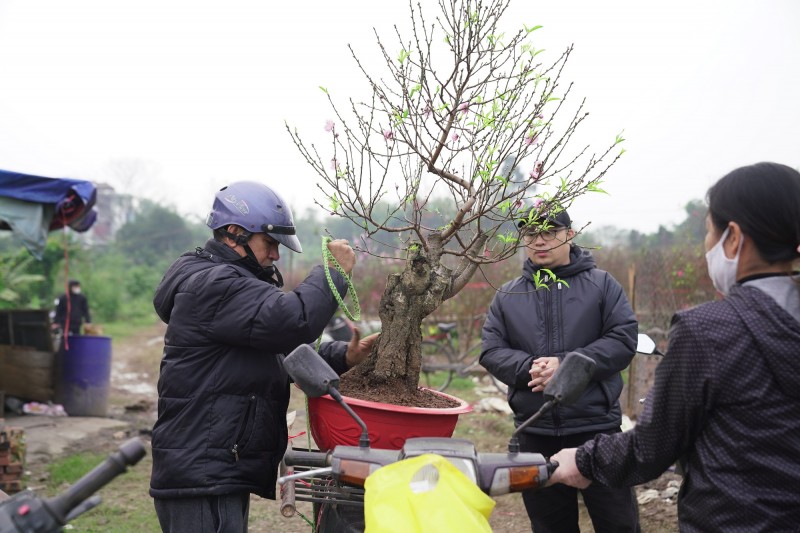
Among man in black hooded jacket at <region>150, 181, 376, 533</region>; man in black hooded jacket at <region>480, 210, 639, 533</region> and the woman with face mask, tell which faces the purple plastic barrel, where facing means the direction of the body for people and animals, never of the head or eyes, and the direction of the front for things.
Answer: the woman with face mask

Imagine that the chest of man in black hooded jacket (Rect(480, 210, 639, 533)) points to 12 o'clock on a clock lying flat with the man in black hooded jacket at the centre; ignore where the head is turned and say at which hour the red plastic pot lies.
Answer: The red plastic pot is roughly at 1 o'clock from the man in black hooded jacket.

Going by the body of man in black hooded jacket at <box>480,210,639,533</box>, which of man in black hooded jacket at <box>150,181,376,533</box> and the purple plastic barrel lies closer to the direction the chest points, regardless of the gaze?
the man in black hooded jacket

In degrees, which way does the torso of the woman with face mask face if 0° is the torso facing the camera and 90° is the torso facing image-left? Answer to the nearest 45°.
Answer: approximately 135°

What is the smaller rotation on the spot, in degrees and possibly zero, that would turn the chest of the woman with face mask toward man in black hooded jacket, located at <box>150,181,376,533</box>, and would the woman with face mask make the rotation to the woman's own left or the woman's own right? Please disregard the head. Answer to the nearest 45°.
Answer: approximately 45° to the woman's own left

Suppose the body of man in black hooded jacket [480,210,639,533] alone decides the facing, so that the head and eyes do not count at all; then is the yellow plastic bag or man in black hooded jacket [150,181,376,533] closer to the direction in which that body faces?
the yellow plastic bag

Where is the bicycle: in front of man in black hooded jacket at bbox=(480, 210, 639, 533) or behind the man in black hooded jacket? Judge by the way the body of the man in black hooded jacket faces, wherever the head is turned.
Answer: behind

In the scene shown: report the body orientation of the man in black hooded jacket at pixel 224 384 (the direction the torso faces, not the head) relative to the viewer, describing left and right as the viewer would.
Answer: facing to the right of the viewer

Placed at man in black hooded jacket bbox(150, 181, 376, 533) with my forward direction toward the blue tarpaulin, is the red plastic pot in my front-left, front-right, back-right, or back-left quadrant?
back-right

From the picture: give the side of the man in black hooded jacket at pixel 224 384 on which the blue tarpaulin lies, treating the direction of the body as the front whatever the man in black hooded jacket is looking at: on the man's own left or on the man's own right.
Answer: on the man's own left

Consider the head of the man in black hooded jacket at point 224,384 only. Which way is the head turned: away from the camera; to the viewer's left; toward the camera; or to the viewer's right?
to the viewer's right
